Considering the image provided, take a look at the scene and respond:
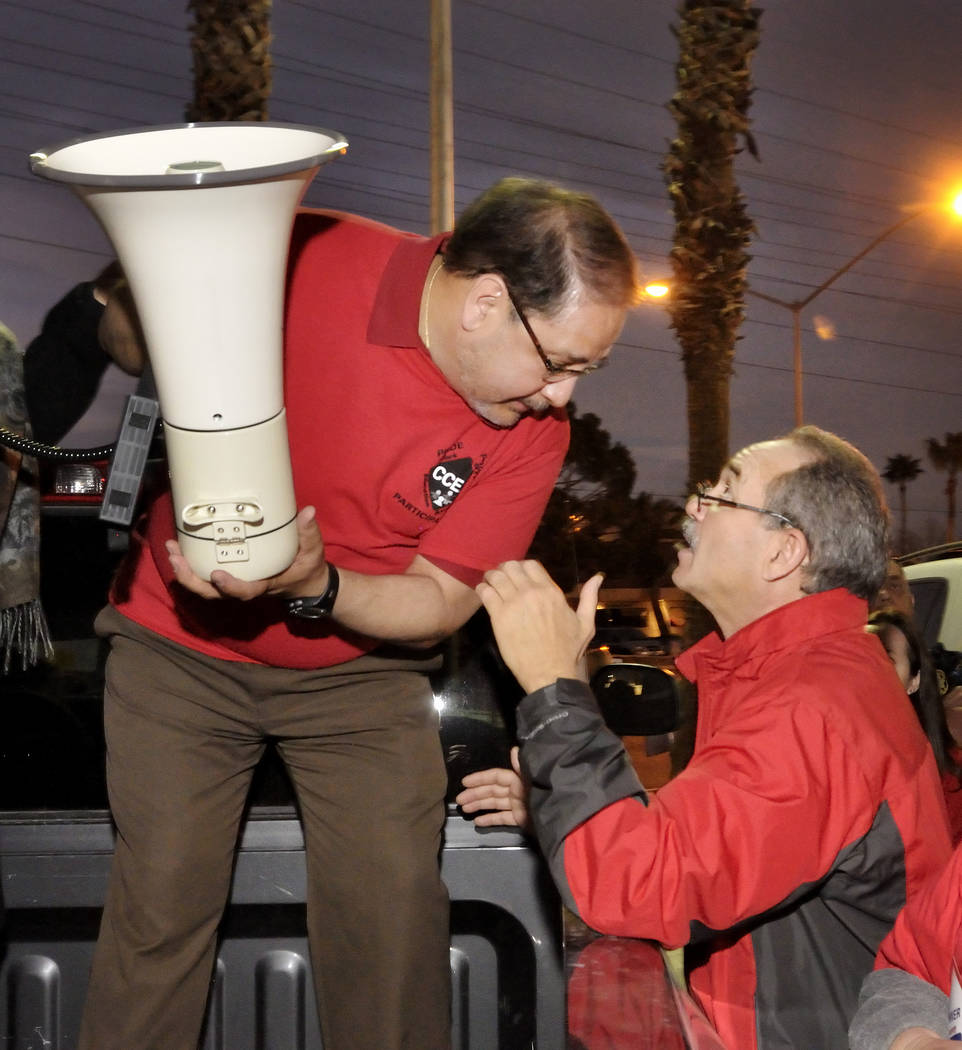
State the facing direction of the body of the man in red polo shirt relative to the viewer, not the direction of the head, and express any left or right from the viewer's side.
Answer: facing the viewer

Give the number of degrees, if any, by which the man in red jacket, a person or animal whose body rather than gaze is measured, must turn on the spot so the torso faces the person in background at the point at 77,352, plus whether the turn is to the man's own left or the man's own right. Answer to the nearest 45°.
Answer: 0° — they already face them

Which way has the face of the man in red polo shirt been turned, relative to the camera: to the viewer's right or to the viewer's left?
to the viewer's right

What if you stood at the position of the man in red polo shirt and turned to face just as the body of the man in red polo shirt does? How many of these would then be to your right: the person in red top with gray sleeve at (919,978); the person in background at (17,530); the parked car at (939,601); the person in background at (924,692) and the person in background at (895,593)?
1

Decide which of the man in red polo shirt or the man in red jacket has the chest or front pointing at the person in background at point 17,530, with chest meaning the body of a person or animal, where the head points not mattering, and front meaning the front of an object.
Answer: the man in red jacket

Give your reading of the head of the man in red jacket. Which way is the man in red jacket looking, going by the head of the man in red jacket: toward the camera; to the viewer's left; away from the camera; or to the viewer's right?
to the viewer's left

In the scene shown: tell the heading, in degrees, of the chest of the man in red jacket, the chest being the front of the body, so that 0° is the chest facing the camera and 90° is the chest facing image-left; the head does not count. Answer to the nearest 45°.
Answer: approximately 90°

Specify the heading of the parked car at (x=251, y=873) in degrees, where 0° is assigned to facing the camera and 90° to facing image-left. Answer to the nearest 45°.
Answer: approximately 180°

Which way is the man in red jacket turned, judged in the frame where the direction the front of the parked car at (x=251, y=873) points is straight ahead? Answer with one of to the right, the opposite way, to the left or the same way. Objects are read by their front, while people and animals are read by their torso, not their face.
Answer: to the left

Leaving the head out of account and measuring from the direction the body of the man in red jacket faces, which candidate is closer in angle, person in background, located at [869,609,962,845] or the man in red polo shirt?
the man in red polo shirt

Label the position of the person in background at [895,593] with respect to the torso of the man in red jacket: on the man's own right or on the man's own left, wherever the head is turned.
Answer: on the man's own right
